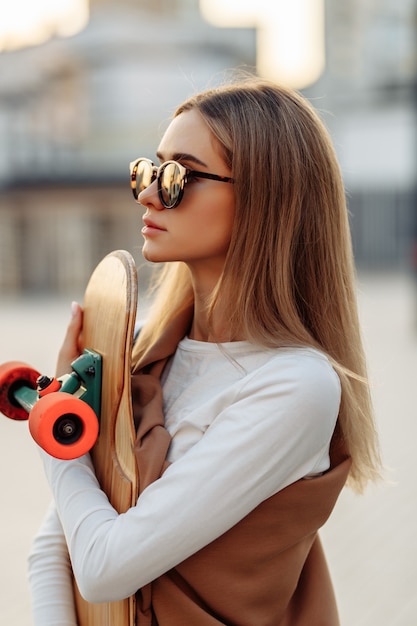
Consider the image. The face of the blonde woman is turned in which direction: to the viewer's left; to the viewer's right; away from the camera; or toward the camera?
to the viewer's left

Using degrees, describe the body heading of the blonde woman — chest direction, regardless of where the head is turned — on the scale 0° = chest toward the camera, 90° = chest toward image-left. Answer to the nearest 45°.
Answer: approximately 45°
